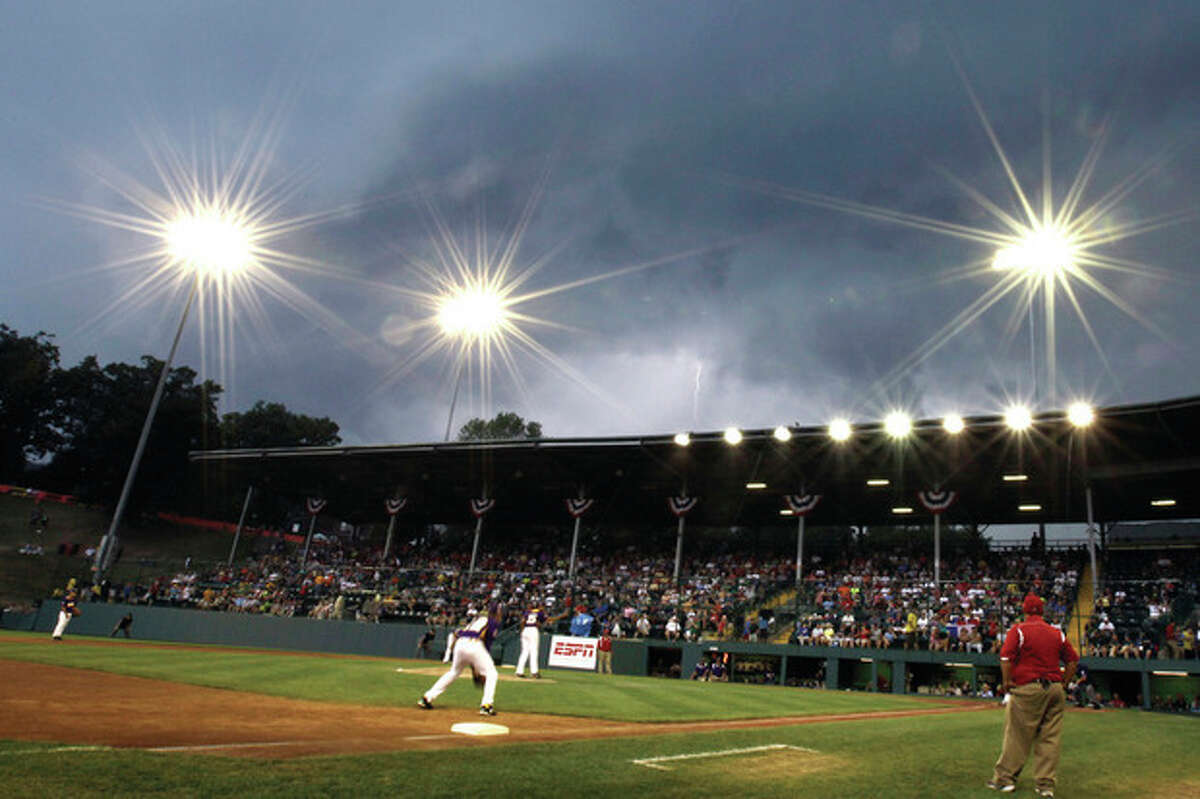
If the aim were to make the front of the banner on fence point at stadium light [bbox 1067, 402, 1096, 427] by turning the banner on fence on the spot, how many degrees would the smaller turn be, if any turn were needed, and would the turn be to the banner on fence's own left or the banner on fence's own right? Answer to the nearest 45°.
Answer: approximately 45° to the banner on fence's own left

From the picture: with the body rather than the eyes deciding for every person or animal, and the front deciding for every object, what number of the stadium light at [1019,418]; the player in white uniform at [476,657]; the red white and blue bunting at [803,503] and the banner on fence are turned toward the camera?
3

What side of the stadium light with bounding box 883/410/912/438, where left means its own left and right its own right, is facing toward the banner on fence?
right

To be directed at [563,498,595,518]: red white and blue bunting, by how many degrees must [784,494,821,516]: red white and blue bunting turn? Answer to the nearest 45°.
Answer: approximately 90° to its right

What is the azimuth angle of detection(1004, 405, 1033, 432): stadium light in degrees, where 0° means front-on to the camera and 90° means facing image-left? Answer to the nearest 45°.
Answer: approximately 0°

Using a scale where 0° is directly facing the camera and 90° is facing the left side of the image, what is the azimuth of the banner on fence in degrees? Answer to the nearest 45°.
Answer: approximately 0°

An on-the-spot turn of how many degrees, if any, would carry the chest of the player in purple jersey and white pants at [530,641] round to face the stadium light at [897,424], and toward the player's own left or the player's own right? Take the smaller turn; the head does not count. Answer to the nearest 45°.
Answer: approximately 45° to the player's own right

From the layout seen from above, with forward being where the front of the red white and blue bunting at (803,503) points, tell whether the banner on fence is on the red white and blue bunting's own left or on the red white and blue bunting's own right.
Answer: on the red white and blue bunting's own right
